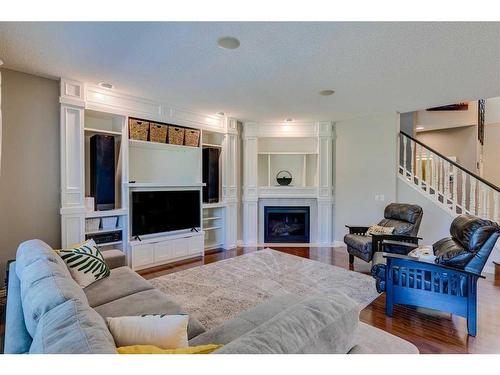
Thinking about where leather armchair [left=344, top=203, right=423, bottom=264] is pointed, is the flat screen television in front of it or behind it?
in front

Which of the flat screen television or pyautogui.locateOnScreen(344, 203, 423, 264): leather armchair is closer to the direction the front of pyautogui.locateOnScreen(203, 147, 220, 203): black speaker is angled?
the leather armchair

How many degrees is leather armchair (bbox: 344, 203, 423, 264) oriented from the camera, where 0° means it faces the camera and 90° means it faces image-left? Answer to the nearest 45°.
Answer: approximately 45°

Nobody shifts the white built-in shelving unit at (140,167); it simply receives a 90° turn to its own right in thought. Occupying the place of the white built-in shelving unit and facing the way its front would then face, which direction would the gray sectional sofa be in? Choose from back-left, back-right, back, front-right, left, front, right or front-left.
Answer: front-left

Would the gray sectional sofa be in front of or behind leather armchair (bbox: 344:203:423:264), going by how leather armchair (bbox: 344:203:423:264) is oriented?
in front

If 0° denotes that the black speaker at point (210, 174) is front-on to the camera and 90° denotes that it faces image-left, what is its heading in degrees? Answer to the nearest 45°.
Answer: approximately 315°

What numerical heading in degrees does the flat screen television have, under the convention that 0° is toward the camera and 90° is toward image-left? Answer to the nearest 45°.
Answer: approximately 315°

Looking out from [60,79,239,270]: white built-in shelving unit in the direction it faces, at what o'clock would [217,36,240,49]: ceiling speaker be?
The ceiling speaker is roughly at 1 o'clock from the white built-in shelving unit.
